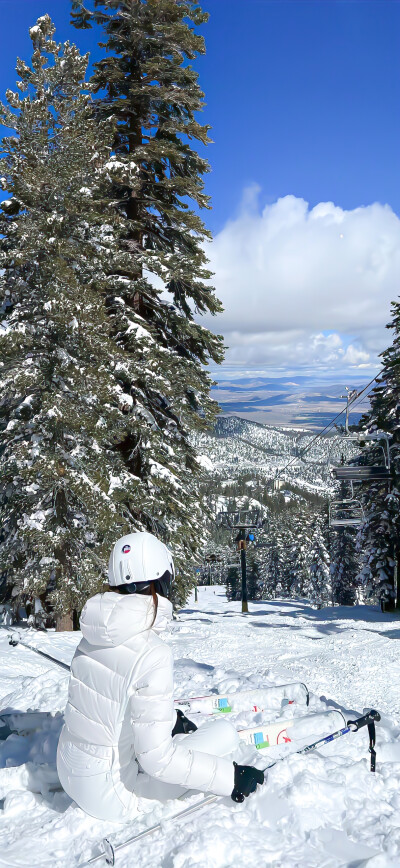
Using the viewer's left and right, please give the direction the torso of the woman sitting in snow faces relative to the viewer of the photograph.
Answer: facing away from the viewer and to the right of the viewer

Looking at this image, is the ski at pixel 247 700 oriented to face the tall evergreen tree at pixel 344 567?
no

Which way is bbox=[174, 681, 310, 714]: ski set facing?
to the viewer's right

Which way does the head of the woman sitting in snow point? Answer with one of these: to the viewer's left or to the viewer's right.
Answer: to the viewer's right

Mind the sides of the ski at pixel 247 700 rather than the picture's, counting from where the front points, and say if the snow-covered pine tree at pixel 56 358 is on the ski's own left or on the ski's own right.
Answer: on the ski's own left

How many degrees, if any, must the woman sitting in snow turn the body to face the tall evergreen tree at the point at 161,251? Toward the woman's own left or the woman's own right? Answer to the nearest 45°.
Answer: approximately 45° to the woman's own left

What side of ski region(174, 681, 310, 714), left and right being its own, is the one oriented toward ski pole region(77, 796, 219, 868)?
right

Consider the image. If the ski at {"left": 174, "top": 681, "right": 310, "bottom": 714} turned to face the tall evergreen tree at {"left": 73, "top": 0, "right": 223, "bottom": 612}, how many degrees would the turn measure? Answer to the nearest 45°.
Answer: approximately 90° to its left

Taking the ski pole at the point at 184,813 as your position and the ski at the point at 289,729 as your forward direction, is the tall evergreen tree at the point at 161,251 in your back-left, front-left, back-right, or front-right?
front-left
